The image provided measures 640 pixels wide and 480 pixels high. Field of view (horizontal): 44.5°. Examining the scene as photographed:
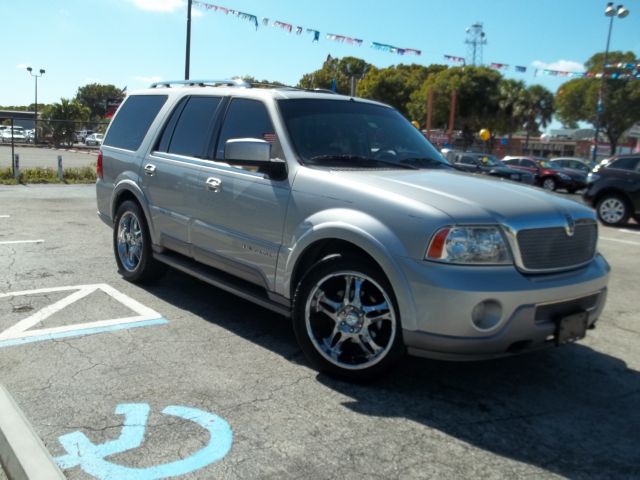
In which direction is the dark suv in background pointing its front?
to the viewer's right

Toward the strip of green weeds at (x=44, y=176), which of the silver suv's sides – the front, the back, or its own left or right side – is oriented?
back

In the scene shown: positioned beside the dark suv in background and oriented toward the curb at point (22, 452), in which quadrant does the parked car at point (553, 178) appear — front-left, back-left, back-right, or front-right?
back-right

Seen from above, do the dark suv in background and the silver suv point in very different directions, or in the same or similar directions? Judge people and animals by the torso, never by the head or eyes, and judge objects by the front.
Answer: same or similar directions

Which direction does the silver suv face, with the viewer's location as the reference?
facing the viewer and to the right of the viewer

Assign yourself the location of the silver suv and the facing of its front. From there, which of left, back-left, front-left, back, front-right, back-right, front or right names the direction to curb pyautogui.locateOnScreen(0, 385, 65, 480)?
right

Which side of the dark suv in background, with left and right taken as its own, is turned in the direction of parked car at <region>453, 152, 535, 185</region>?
left

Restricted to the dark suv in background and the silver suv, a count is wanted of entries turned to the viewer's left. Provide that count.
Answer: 0

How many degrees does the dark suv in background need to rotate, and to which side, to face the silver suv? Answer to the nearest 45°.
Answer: approximately 90° to its right

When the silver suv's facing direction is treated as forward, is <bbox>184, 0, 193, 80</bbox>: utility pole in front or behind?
behind
